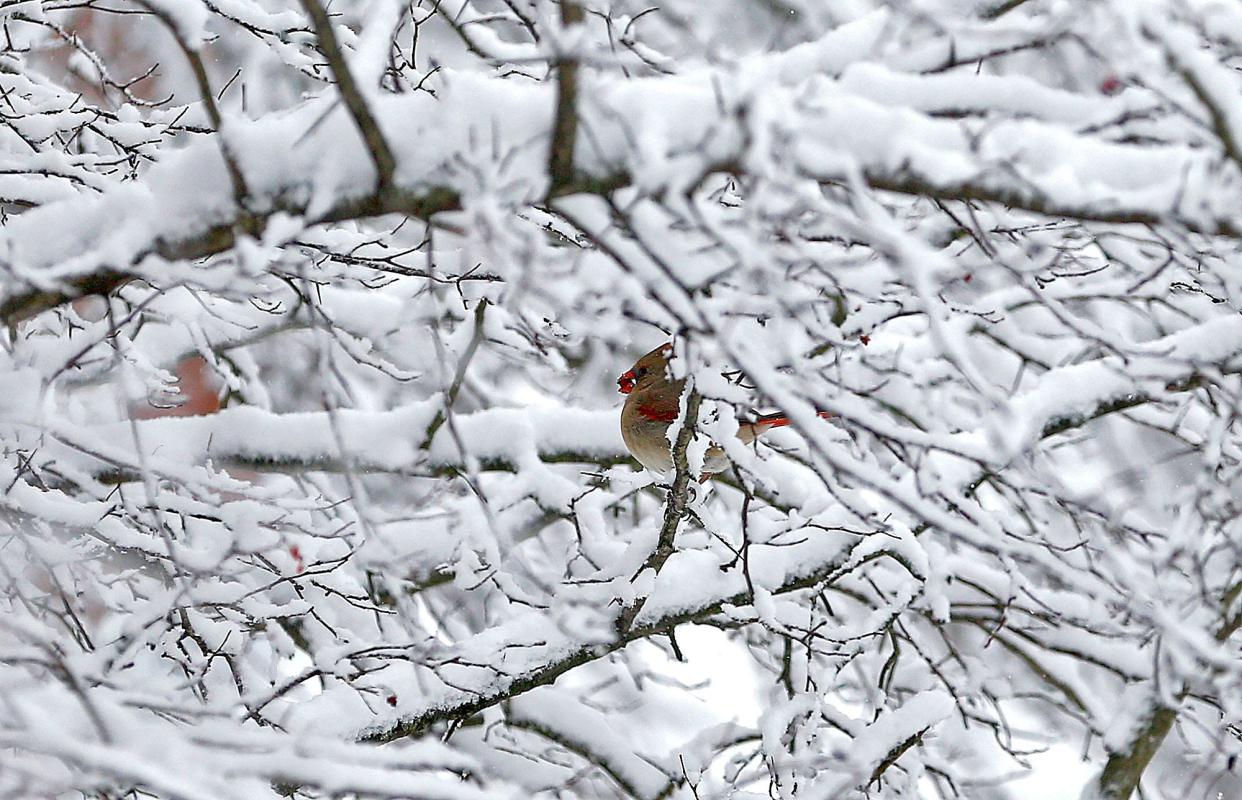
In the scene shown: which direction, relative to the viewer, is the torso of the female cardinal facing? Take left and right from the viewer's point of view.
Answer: facing to the left of the viewer
